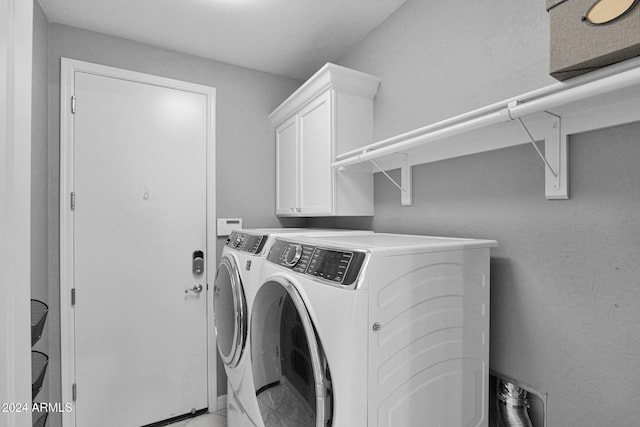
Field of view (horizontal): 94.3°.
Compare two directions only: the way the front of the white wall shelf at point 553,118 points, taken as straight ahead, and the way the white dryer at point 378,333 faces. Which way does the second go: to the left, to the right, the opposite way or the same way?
the same way

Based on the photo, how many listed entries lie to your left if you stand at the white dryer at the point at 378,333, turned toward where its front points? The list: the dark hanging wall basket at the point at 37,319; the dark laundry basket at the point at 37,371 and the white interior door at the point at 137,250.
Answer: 0

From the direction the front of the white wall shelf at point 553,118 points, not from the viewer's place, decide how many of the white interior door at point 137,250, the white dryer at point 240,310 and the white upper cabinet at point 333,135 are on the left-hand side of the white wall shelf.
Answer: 0

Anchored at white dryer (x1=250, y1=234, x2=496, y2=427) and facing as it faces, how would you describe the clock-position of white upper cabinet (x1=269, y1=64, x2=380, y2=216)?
The white upper cabinet is roughly at 4 o'clock from the white dryer.

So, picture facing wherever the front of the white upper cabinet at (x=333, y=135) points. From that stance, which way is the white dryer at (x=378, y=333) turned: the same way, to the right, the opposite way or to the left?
the same way

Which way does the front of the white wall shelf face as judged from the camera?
facing the viewer and to the left of the viewer

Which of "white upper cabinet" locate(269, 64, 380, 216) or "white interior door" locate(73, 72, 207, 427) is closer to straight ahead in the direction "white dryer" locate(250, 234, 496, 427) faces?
the white interior door

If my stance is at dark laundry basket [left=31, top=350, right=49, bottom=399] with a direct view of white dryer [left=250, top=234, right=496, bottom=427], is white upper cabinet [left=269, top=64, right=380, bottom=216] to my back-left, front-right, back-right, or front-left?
front-left

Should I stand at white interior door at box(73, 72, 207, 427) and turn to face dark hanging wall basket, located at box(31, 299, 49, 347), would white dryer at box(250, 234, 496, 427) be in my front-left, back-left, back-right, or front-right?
front-left

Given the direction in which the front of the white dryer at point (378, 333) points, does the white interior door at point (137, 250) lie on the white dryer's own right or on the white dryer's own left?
on the white dryer's own right

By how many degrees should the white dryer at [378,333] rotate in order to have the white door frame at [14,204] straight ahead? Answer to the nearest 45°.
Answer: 0° — it already faces it

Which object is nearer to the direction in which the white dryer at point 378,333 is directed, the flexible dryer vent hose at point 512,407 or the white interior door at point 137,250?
the white interior door
